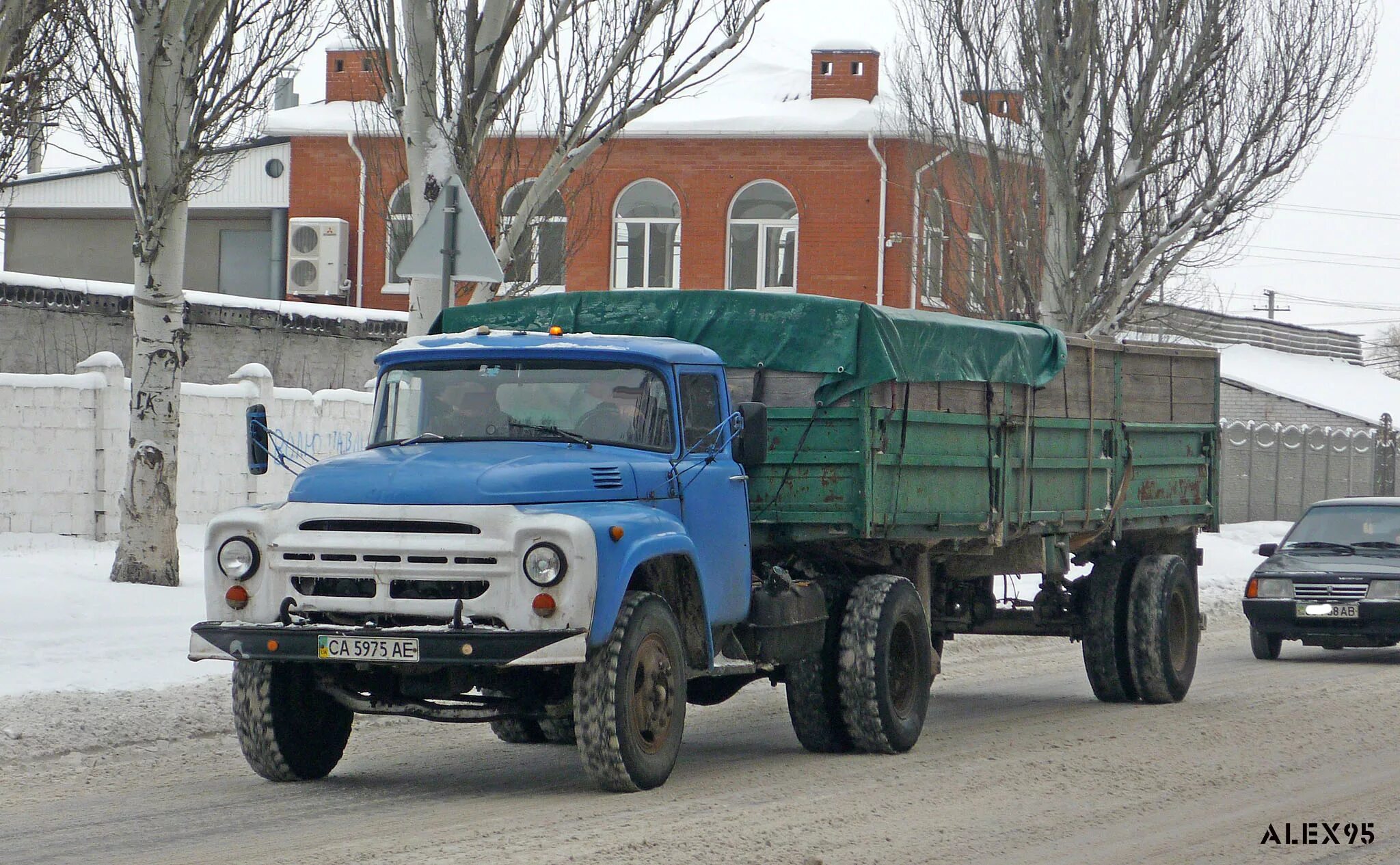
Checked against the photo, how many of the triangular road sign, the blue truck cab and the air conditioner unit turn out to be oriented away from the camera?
1

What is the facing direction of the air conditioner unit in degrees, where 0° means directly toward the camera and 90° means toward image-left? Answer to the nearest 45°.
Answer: approximately 0°

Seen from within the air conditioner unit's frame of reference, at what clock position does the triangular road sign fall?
The triangular road sign is roughly at 12 o'clock from the air conditioner unit.

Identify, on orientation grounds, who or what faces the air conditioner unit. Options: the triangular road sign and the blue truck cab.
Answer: the triangular road sign

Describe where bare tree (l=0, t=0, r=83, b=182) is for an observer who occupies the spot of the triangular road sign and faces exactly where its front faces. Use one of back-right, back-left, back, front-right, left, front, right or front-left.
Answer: front-left

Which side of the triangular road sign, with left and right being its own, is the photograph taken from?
back

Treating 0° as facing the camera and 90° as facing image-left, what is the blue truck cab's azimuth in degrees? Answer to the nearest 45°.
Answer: approximately 45°

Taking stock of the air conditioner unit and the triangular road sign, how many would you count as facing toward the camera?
1

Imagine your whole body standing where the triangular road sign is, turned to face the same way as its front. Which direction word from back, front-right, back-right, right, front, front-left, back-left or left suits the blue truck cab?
back

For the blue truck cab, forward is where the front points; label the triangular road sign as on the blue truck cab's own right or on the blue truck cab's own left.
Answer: on the blue truck cab's own right

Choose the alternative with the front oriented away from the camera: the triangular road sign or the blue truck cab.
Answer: the triangular road sign
